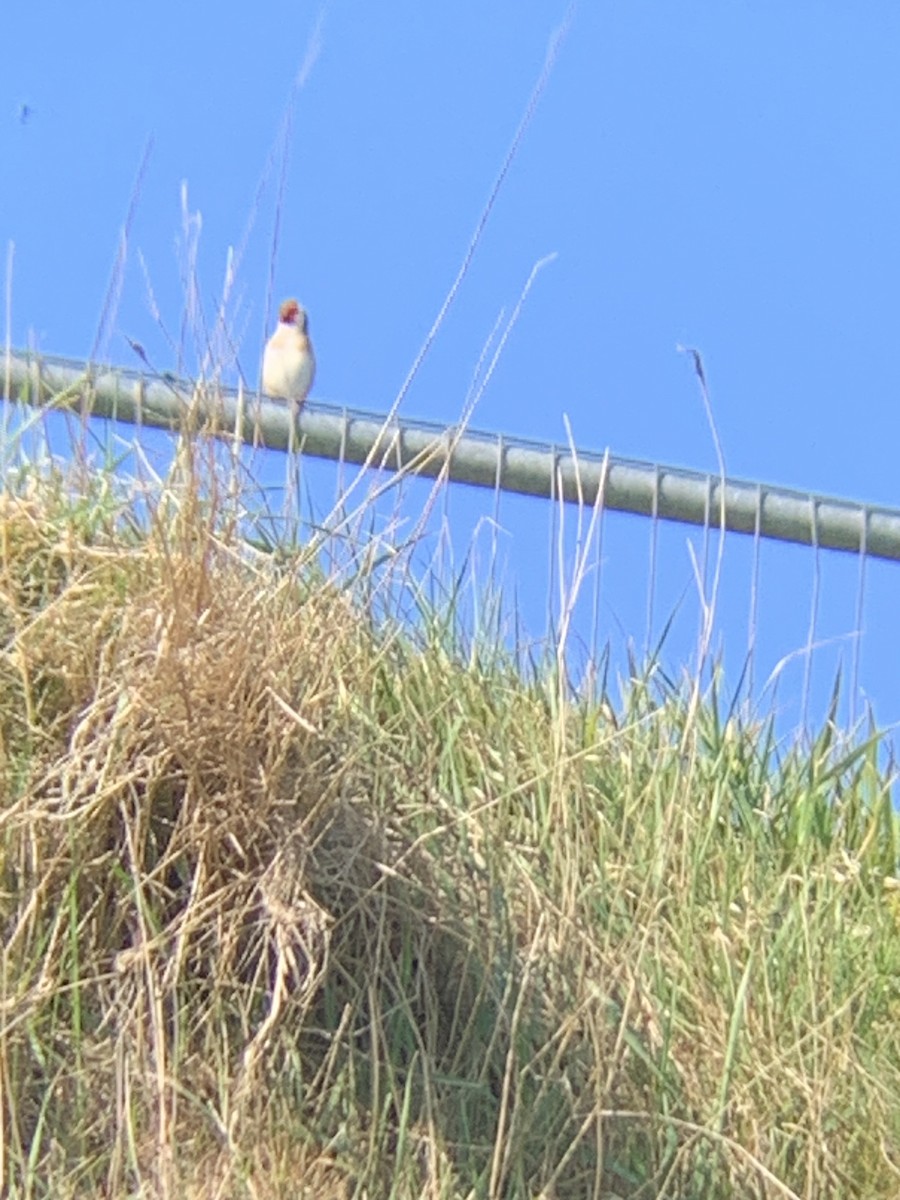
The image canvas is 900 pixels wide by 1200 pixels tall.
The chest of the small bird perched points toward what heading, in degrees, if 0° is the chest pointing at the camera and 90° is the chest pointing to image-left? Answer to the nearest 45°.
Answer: approximately 0°
